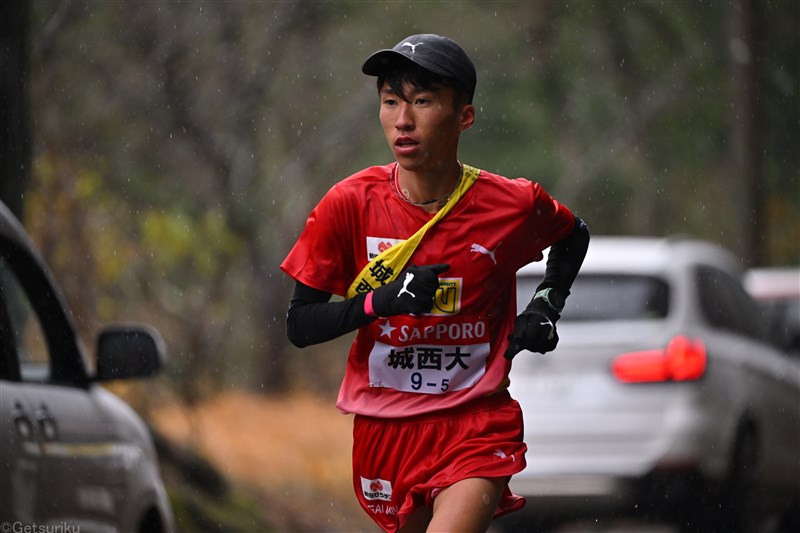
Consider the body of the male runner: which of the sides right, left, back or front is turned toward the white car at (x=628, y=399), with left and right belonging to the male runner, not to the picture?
back

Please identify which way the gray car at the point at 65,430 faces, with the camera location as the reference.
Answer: facing away from the viewer and to the right of the viewer

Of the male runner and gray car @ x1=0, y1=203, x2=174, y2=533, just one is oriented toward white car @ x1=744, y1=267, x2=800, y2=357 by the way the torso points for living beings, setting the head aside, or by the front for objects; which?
gray car @ x1=0, y1=203, x2=174, y2=533

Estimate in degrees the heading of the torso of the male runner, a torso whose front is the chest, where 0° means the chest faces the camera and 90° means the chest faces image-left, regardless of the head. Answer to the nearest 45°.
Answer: approximately 0°

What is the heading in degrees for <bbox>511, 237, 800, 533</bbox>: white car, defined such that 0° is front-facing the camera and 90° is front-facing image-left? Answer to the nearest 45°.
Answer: approximately 225°

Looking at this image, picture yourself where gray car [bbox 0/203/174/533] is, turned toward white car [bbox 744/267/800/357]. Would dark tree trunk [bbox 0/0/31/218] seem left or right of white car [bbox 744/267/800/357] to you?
left

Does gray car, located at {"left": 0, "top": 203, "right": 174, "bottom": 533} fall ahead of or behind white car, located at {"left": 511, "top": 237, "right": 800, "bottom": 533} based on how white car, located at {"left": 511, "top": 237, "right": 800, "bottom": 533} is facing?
behind

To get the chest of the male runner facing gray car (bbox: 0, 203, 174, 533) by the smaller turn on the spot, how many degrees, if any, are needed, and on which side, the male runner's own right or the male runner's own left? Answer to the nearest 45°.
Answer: approximately 90° to the male runner's own right
